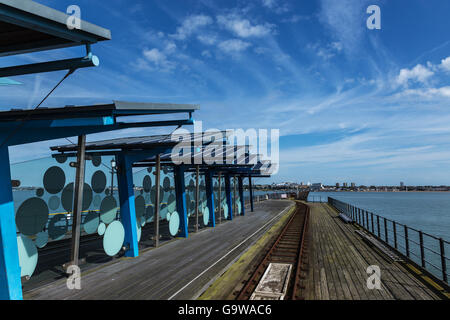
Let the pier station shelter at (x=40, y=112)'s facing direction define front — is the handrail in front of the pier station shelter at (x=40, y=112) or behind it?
in front

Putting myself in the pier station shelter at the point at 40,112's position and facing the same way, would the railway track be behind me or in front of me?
in front

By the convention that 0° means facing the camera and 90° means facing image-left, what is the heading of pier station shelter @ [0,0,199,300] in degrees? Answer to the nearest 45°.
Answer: approximately 270°
